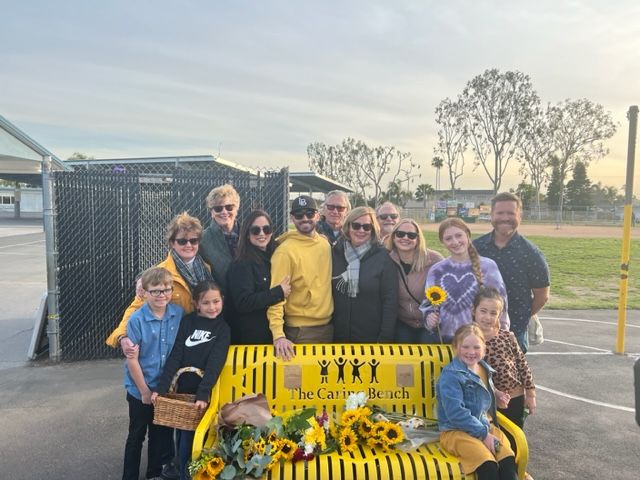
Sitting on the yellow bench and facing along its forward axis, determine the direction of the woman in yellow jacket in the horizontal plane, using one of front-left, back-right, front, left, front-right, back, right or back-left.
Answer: right

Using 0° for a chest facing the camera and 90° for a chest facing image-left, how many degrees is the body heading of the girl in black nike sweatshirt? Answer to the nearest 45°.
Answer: approximately 0°

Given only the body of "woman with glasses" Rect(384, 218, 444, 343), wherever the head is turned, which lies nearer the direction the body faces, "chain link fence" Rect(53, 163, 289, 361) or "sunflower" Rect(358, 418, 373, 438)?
the sunflower

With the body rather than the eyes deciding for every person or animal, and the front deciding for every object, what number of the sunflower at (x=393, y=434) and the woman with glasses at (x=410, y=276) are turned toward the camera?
2

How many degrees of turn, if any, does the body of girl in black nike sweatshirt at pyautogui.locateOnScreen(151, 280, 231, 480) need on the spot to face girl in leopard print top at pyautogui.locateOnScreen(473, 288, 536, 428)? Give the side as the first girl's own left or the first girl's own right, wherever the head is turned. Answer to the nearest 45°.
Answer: approximately 90° to the first girl's own left
